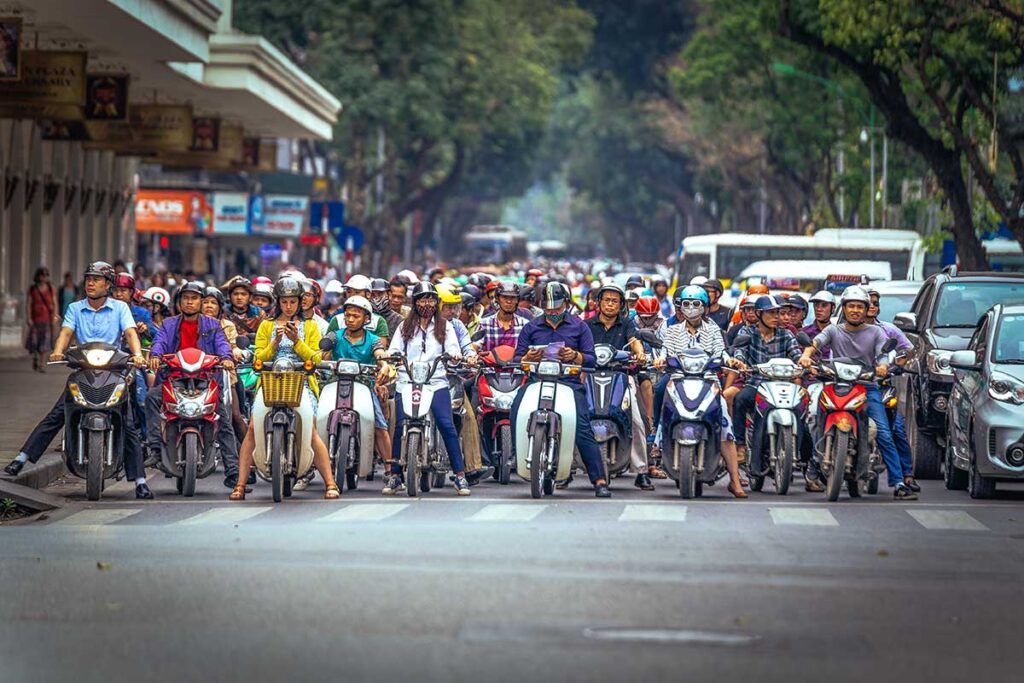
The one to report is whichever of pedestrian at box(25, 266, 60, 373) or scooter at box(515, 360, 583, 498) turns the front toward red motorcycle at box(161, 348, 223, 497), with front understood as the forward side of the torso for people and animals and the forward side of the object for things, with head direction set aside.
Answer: the pedestrian

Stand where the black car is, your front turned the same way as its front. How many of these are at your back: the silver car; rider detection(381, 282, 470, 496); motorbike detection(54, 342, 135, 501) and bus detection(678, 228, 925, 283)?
1

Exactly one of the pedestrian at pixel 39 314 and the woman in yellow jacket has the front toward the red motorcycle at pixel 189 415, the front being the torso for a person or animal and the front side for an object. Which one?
the pedestrian

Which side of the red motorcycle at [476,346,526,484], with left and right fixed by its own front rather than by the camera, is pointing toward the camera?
front

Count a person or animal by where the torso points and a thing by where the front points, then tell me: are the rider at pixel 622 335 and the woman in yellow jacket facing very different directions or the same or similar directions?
same or similar directions

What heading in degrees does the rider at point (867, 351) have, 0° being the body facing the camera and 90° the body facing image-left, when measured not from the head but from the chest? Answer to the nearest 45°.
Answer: approximately 0°

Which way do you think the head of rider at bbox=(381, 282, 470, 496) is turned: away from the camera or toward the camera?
toward the camera

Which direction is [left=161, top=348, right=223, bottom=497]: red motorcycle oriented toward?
toward the camera

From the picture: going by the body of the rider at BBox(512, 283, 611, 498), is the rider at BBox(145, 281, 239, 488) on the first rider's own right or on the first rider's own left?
on the first rider's own right

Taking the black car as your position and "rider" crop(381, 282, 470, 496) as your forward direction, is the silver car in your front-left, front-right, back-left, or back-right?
front-left

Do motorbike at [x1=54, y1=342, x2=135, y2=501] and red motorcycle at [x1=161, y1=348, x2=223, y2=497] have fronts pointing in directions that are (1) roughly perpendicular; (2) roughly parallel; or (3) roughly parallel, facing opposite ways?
roughly parallel

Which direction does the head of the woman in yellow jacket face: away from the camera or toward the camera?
toward the camera

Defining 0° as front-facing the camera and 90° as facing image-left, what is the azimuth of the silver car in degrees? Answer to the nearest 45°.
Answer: approximately 0°
